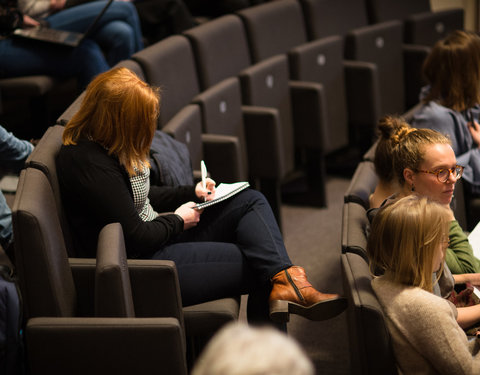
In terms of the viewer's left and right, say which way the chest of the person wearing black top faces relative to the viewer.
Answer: facing to the right of the viewer

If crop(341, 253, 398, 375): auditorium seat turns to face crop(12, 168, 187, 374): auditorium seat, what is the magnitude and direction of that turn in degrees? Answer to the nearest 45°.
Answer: approximately 180°

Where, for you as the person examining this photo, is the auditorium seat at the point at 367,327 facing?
facing to the right of the viewer

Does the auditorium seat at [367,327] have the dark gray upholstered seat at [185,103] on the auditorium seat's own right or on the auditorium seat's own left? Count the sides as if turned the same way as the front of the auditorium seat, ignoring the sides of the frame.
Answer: on the auditorium seat's own left

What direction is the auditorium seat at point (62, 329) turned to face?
to the viewer's right

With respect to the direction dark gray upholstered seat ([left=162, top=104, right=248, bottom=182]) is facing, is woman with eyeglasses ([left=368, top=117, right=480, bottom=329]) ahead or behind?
ahead

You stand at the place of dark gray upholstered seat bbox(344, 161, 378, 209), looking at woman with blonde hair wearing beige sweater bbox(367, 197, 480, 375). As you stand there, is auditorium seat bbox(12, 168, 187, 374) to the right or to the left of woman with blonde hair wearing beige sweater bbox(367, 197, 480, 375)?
right

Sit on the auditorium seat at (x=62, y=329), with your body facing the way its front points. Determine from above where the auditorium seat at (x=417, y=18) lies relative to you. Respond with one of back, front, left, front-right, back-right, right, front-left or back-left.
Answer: front-left

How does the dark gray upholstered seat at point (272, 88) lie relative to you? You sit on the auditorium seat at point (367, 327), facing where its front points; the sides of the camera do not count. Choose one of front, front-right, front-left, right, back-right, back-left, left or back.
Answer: left

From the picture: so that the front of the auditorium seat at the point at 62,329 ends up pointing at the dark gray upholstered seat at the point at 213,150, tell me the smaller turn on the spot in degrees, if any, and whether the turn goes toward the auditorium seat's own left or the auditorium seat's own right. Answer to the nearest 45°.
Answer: approximately 45° to the auditorium seat's own left

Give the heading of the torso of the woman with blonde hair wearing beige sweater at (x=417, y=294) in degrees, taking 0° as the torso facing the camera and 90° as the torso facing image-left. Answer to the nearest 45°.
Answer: approximately 225°

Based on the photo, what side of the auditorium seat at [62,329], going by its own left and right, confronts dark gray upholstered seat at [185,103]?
left

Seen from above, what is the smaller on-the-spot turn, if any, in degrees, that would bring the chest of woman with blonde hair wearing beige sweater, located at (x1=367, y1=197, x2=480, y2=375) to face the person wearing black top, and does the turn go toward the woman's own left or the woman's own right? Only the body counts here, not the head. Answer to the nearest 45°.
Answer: approximately 135° to the woman's own left

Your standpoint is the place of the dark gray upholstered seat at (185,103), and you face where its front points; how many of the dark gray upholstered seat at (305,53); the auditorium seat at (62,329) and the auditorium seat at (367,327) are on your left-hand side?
1
